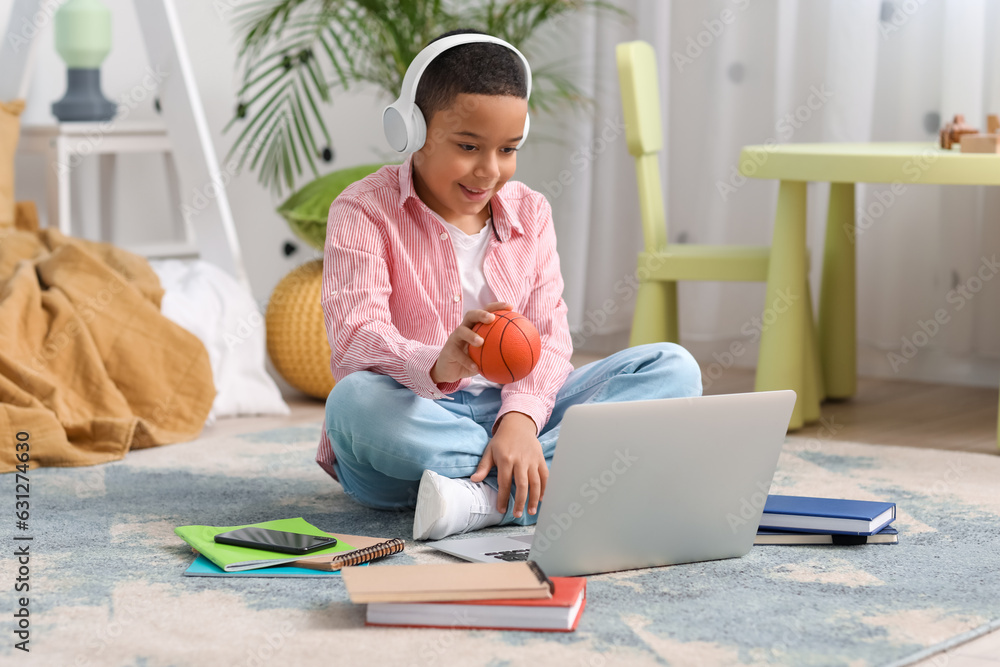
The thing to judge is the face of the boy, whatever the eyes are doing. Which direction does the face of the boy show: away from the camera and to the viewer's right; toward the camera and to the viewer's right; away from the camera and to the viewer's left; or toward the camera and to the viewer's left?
toward the camera and to the viewer's right

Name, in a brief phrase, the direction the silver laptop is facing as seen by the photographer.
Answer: facing away from the viewer and to the left of the viewer

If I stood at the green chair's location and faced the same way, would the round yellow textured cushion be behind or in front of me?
behind

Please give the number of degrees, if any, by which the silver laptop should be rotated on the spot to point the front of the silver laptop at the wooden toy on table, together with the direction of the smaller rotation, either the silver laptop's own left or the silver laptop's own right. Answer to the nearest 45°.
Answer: approximately 90° to the silver laptop's own right

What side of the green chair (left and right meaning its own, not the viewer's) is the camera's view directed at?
right

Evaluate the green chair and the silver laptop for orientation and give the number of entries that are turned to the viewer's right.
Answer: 1

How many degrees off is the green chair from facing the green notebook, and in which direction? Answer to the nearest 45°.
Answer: approximately 90° to its right

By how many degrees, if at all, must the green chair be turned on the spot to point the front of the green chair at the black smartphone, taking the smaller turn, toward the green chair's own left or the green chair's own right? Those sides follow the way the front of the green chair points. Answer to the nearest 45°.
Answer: approximately 90° to the green chair's own right

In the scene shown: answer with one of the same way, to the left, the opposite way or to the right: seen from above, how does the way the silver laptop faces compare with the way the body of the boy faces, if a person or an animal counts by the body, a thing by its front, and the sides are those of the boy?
the opposite way

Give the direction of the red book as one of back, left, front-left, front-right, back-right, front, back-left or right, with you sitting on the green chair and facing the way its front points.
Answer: right

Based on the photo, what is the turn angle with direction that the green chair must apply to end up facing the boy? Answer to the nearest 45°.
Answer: approximately 90° to its right

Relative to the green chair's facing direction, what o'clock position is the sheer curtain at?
The sheer curtain is roughly at 10 o'clock from the green chair.

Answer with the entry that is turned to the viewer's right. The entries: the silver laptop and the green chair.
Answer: the green chair

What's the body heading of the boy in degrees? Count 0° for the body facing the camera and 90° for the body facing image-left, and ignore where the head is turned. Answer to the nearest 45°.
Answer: approximately 315°
